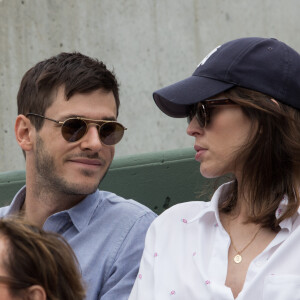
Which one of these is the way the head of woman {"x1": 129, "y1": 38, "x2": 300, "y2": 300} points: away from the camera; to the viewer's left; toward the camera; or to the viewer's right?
to the viewer's left

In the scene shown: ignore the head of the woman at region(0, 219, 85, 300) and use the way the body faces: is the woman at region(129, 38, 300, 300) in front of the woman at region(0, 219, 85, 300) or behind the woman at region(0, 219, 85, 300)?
behind

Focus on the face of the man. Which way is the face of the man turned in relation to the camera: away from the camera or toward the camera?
toward the camera

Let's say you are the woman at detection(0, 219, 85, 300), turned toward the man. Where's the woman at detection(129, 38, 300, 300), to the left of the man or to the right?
right
